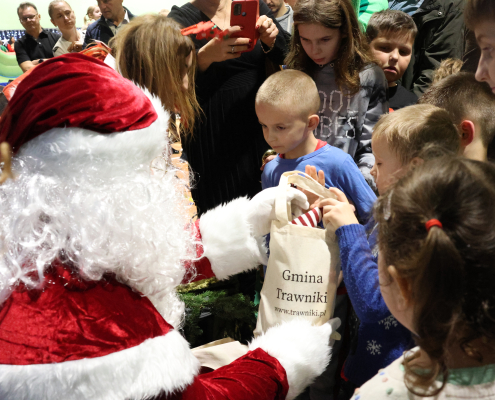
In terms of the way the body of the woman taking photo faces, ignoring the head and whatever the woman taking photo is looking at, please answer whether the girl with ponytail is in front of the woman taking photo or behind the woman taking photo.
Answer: in front

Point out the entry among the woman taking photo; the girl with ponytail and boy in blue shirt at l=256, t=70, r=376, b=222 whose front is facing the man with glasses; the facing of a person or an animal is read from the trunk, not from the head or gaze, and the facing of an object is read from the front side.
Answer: the girl with ponytail

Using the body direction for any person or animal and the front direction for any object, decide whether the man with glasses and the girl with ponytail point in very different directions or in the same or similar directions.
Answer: very different directions

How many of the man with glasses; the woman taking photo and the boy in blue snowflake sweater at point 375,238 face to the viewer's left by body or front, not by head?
1

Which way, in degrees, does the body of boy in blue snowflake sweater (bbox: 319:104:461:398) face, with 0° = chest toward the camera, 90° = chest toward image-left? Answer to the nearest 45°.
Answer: approximately 90°

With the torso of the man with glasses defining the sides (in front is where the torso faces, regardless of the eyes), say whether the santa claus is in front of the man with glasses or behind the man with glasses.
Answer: in front

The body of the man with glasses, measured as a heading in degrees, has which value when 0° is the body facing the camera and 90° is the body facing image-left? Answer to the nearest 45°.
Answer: approximately 0°

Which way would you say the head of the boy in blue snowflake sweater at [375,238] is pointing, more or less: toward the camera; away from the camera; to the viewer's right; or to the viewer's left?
to the viewer's left
